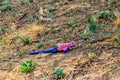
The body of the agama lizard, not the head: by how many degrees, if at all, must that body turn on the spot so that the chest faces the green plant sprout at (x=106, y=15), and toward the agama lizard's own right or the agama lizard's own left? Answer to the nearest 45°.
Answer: approximately 45° to the agama lizard's own left

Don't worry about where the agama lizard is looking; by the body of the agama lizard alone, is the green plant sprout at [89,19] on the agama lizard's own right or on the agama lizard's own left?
on the agama lizard's own left

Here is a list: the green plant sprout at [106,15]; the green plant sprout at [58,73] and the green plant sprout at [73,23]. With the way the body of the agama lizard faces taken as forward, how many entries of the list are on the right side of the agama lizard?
1

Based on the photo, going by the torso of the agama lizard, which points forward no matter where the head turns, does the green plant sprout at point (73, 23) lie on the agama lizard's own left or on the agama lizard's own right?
on the agama lizard's own left

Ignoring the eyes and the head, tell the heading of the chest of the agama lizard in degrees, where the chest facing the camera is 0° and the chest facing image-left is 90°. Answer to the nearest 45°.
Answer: approximately 270°

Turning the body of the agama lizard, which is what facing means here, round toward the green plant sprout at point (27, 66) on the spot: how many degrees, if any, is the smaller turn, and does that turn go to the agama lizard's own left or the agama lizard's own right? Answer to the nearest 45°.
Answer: approximately 135° to the agama lizard's own right

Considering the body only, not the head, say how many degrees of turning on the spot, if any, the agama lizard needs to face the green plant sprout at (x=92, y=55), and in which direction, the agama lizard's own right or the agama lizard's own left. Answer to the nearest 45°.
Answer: approximately 45° to the agama lizard's own right

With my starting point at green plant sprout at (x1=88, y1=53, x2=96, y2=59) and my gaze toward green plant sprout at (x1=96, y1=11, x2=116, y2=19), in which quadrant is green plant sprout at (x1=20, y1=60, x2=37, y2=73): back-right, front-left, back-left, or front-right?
back-left
